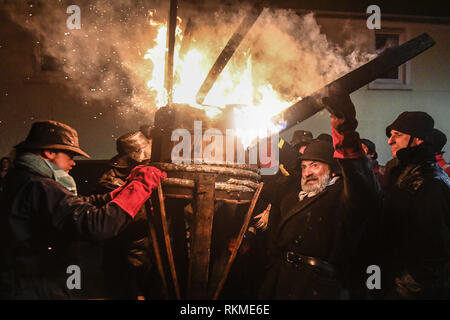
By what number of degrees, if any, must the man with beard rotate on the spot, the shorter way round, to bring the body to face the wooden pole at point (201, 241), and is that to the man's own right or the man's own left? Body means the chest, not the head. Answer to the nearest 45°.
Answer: approximately 45° to the man's own right

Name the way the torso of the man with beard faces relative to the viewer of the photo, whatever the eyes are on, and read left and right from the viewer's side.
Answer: facing the viewer and to the left of the viewer
